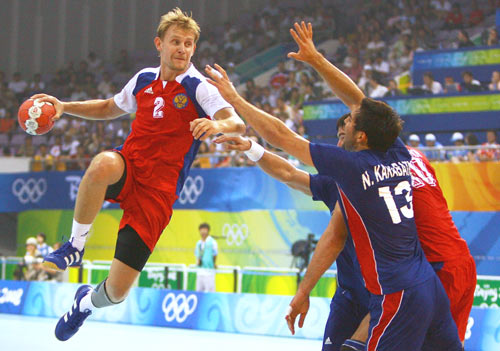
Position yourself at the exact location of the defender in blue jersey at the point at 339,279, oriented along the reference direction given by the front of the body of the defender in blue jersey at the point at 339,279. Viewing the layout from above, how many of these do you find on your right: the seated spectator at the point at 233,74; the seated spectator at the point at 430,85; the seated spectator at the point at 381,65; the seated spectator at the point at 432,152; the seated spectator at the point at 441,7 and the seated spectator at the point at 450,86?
6

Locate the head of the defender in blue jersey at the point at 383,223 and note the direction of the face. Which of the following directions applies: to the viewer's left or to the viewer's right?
to the viewer's left

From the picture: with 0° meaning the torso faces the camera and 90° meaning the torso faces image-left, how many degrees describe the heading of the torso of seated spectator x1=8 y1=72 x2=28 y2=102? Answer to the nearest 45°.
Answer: approximately 0°

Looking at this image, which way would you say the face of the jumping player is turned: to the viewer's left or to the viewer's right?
to the viewer's right

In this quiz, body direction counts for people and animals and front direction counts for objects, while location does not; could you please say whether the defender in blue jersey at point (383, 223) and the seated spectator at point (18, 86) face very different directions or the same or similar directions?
very different directions

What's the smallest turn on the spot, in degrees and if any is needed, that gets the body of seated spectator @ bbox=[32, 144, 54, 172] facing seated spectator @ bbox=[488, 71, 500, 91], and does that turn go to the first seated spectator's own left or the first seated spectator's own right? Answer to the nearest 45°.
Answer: approximately 45° to the first seated spectator's own left

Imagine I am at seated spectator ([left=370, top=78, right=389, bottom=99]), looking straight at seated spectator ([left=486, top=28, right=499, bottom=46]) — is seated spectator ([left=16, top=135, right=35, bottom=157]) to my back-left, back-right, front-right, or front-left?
back-left

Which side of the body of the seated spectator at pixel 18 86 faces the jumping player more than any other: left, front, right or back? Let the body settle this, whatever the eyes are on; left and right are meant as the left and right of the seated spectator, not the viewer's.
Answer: front

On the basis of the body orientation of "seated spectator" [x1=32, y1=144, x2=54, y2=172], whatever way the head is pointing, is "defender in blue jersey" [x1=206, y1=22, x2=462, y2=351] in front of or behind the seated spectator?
in front

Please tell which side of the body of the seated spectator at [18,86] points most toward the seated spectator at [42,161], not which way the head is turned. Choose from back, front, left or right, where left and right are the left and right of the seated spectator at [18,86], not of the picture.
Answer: front

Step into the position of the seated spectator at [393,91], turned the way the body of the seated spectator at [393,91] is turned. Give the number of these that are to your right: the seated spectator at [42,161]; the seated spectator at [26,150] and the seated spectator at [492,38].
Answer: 2

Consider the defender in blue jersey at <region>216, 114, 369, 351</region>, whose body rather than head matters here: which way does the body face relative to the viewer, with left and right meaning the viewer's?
facing to the left of the viewer

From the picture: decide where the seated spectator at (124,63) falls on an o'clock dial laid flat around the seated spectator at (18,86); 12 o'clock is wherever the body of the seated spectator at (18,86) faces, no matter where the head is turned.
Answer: the seated spectator at (124,63) is roughly at 9 o'clock from the seated spectator at (18,86).

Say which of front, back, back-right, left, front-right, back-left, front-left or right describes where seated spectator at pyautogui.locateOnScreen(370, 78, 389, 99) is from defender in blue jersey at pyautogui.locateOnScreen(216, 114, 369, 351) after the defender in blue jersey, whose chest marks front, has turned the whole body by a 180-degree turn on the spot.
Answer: left

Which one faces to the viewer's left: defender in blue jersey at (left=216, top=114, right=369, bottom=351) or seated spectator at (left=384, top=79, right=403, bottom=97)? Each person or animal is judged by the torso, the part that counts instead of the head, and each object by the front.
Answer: the defender in blue jersey
